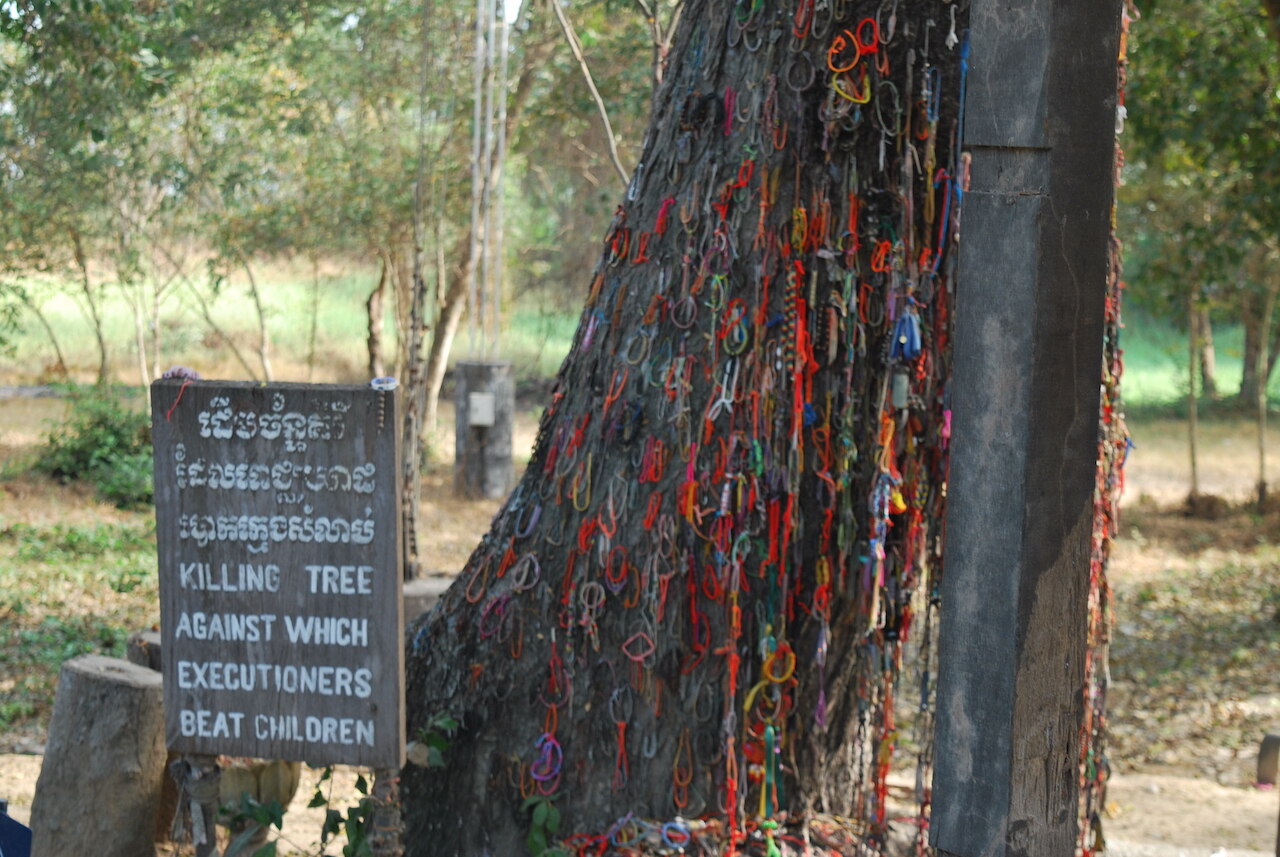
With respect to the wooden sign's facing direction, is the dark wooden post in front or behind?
in front

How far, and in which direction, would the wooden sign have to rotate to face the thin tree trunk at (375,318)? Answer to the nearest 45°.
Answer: approximately 180°

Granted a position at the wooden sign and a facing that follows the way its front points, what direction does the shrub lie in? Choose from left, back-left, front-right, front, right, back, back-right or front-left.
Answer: back

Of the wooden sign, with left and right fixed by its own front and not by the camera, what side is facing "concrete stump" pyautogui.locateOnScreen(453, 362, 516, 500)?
back

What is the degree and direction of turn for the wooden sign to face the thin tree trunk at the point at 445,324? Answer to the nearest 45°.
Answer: approximately 180°

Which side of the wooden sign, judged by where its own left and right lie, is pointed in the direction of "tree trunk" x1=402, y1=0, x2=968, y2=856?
left

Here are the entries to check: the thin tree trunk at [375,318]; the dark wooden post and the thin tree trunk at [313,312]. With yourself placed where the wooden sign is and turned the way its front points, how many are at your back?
2

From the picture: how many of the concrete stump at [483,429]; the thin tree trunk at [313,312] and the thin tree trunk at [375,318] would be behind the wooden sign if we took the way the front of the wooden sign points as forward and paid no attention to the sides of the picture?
3

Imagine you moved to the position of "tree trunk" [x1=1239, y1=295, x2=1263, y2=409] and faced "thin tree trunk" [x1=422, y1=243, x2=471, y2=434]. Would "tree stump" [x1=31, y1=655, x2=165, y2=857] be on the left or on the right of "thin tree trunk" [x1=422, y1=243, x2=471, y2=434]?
left

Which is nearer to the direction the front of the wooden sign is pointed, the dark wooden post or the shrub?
the dark wooden post

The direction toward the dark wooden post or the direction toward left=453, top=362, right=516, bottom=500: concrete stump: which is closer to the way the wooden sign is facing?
the dark wooden post

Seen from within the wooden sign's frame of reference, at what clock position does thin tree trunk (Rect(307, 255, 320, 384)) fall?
The thin tree trunk is roughly at 6 o'clock from the wooden sign.

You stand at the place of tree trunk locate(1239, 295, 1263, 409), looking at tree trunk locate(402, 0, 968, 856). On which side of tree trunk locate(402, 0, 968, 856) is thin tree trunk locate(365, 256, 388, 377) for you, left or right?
right

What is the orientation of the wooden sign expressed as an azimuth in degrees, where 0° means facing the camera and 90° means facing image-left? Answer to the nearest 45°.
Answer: approximately 0°

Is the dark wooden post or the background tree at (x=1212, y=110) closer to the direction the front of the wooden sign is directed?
the dark wooden post
